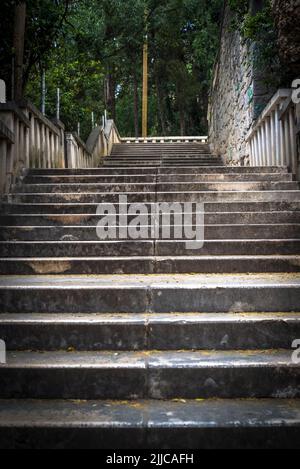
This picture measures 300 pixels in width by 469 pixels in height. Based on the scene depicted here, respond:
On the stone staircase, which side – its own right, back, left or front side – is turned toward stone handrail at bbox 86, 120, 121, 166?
back

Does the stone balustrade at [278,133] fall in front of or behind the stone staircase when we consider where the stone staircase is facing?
behind

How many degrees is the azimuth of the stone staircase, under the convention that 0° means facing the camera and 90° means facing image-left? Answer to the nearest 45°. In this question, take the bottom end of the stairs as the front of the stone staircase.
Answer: approximately 0°

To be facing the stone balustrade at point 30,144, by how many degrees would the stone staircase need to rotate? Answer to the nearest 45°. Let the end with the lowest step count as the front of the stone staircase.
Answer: approximately 135° to its right
